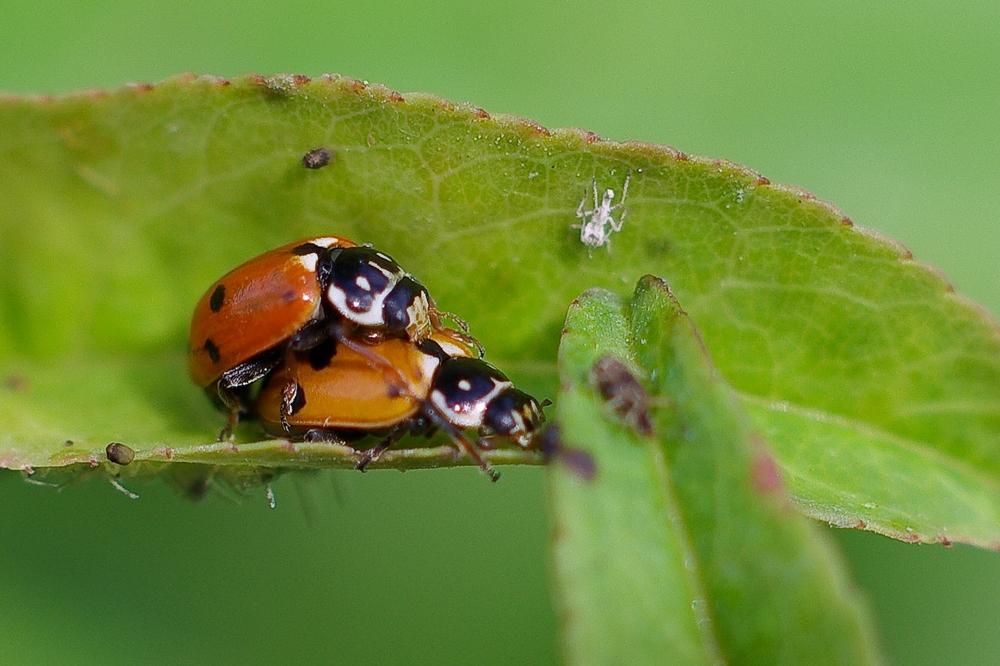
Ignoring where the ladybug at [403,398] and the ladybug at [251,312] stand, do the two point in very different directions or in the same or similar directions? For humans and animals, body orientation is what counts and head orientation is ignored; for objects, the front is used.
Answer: same or similar directions

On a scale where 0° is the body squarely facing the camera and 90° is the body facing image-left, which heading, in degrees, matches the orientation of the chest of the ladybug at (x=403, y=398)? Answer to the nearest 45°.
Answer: approximately 270°

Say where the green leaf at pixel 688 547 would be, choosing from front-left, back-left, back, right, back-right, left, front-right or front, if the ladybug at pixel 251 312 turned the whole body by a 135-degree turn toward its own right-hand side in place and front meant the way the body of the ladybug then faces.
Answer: left

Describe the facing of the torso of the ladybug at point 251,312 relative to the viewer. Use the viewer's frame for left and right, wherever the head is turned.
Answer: facing to the right of the viewer

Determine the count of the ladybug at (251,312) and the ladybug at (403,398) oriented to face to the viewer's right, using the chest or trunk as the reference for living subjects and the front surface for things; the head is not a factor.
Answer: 2
